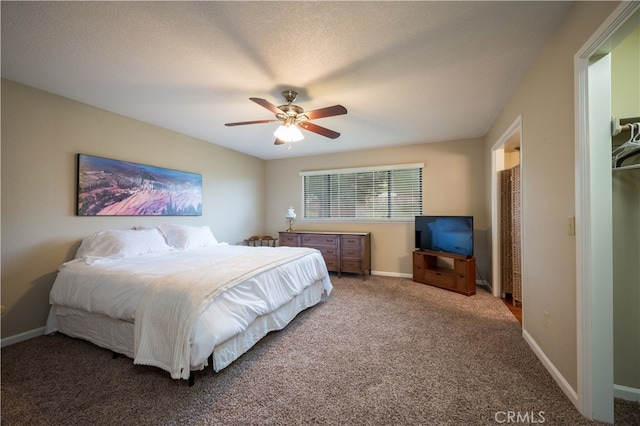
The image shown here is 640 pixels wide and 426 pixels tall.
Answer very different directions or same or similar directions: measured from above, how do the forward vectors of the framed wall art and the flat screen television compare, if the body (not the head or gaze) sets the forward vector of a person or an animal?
very different directions

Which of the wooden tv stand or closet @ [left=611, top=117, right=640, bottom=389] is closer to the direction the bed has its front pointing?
the closet

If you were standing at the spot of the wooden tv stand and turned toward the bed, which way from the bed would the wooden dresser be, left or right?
right

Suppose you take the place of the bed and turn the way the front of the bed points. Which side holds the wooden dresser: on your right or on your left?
on your left

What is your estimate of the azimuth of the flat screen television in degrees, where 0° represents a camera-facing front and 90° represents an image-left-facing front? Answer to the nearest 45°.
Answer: approximately 45°

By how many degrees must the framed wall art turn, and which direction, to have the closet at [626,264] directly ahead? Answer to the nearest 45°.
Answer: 0° — it already faces it

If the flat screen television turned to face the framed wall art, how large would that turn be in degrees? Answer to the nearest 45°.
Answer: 0° — it already faces it

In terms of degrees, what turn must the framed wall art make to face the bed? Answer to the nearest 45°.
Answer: approximately 45° to its right

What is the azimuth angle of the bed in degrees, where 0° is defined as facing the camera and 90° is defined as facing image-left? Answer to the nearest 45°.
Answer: approximately 315°

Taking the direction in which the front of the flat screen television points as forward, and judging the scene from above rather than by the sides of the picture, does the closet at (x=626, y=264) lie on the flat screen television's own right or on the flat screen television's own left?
on the flat screen television's own left
